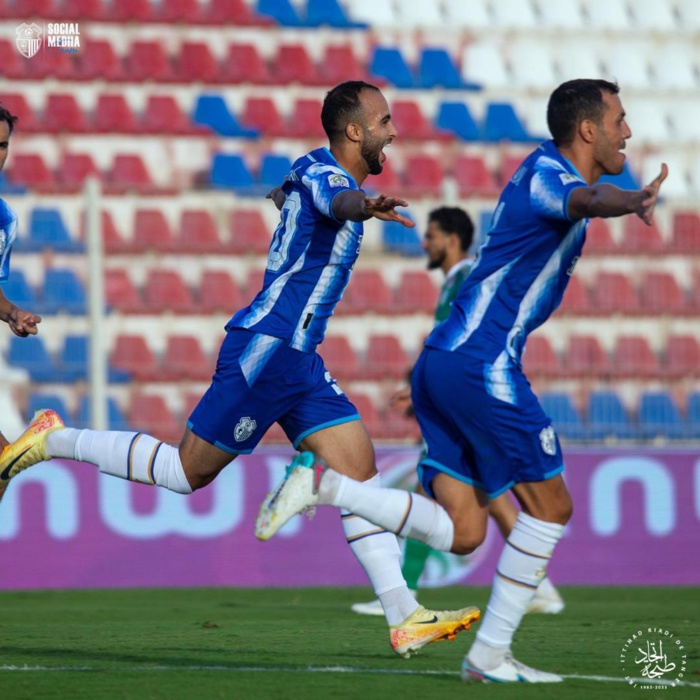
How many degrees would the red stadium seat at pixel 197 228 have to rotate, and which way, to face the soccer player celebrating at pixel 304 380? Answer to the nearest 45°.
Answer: approximately 45° to its right

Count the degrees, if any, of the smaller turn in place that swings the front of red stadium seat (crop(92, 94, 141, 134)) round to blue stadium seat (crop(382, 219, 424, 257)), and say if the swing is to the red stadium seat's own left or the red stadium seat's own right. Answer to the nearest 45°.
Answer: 0° — it already faces it

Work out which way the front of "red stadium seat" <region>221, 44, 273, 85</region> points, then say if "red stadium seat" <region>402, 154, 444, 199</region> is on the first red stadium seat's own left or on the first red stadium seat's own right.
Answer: on the first red stadium seat's own left

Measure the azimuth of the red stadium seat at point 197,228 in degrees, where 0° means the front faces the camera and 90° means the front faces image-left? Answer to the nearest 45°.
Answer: approximately 315°

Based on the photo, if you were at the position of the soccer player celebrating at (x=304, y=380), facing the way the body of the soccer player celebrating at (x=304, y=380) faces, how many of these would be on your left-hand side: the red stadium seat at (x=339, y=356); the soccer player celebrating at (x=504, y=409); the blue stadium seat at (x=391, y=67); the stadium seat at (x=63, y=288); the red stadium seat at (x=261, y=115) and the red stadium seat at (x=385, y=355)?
5

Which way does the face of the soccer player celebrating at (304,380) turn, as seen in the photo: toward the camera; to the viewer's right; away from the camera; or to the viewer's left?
to the viewer's right

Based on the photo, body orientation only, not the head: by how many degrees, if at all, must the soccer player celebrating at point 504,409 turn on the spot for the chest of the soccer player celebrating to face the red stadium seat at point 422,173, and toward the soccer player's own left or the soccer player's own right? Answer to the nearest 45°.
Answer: approximately 90° to the soccer player's own left

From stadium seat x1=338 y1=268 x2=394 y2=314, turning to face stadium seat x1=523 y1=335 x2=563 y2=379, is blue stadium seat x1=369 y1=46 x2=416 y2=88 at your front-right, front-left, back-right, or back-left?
back-left

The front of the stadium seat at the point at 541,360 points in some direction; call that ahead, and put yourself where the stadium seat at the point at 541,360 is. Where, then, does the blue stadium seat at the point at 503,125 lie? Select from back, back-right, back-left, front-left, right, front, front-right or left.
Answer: back-left

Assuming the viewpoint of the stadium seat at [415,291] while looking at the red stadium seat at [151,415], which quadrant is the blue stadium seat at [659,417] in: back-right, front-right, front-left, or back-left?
back-left

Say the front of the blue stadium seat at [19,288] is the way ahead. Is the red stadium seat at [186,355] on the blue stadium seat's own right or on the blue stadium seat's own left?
on the blue stadium seat's own left

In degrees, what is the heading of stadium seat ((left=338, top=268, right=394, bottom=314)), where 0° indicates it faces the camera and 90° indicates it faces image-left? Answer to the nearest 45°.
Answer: approximately 0°

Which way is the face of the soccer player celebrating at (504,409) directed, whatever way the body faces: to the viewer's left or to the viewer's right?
to the viewer's right

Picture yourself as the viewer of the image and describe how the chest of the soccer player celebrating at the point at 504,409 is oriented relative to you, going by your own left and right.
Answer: facing to the right of the viewer
